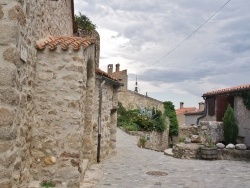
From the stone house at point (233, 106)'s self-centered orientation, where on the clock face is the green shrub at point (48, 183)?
The green shrub is roughly at 11 o'clock from the stone house.

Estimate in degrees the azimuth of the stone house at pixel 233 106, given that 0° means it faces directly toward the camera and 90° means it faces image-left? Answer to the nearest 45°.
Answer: approximately 45°

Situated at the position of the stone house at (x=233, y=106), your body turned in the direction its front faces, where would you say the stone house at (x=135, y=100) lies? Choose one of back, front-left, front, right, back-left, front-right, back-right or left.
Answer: right

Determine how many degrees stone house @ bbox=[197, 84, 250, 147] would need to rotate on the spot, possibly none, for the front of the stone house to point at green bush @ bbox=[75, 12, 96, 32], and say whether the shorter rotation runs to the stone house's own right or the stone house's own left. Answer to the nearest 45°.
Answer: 0° — it already faces it
